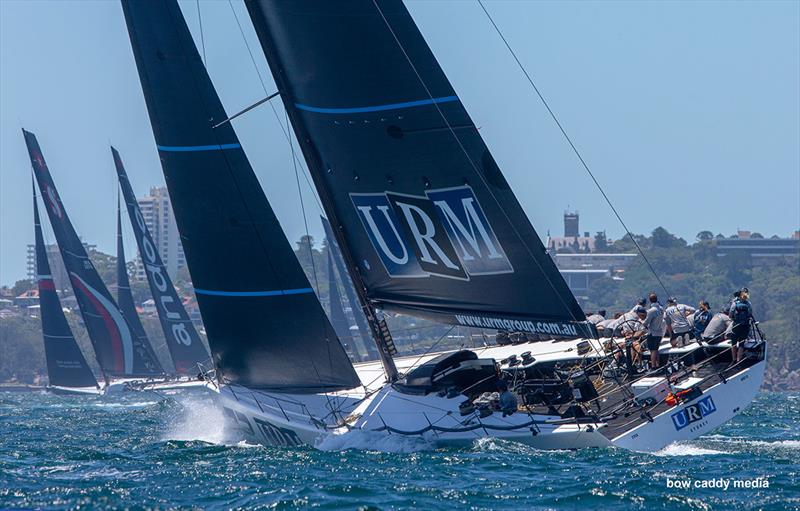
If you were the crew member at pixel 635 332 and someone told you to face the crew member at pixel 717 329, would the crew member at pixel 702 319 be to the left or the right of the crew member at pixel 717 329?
left

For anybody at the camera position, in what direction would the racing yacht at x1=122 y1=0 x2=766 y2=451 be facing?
facing away from the viewer and to the left of the viewer
